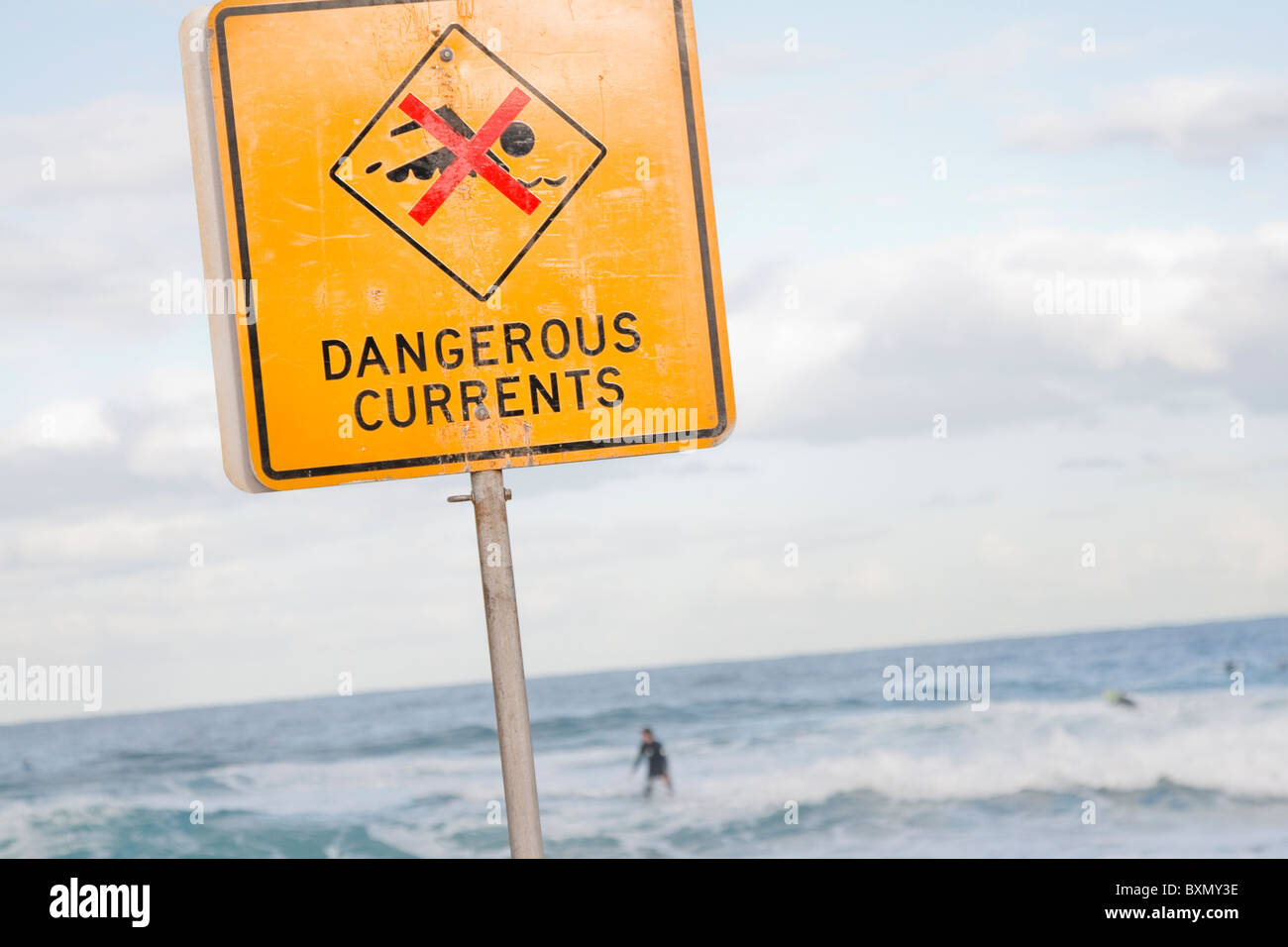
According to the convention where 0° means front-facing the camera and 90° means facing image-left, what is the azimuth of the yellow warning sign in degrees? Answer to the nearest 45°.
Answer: approximately 0°

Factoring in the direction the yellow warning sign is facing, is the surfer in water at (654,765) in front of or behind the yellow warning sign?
behind
